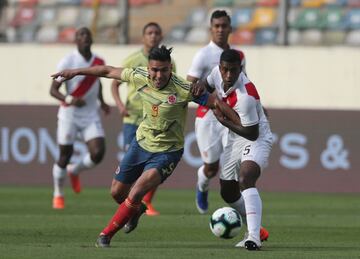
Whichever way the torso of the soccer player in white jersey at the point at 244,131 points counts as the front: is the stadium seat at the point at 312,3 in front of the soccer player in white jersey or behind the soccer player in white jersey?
behind

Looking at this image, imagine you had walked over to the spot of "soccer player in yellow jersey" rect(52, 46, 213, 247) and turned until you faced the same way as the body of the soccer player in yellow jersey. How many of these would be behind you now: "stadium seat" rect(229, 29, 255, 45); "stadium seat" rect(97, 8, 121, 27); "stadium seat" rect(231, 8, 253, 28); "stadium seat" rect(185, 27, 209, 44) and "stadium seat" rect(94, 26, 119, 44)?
5

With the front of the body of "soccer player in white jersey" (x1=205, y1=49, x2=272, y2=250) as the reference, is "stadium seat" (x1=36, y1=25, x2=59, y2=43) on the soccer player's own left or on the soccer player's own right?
on the soccer player's own right

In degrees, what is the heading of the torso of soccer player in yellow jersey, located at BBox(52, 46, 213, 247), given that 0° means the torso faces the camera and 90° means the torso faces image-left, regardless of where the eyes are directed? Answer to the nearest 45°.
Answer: approximately 0°

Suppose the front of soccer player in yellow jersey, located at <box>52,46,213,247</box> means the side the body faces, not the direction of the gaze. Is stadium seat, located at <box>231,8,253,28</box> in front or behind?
behind

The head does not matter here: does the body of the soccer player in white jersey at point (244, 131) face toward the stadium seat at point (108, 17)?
no

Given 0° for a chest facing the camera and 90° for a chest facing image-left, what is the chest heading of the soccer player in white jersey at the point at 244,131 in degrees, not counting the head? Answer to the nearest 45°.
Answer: approximately 45°

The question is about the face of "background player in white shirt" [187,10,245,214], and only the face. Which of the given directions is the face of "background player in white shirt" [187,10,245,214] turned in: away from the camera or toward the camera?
toward the camera

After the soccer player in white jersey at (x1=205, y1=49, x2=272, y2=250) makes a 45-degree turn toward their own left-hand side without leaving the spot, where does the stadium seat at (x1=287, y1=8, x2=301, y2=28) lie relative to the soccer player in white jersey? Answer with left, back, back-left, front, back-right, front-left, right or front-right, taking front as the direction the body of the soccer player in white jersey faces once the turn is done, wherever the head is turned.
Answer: back

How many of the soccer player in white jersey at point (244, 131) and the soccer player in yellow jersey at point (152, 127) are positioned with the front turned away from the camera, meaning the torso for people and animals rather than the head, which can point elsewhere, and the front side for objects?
0

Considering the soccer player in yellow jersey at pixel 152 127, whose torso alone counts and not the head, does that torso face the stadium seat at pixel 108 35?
no

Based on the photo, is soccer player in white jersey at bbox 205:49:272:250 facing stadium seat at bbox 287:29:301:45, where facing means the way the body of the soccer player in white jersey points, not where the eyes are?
no

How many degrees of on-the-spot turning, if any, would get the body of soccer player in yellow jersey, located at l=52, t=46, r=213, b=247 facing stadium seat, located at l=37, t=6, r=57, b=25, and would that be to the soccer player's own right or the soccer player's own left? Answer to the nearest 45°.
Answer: approximately 180°

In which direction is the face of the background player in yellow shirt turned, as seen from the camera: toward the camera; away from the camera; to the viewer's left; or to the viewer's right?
toward the camera

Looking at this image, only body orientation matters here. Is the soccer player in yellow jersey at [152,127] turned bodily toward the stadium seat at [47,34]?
no
